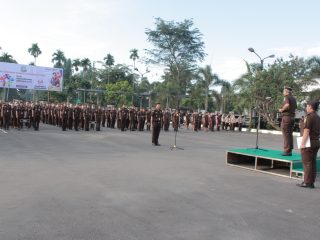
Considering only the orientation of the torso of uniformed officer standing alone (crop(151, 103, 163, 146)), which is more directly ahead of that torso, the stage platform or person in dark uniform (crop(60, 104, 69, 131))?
the stage platform

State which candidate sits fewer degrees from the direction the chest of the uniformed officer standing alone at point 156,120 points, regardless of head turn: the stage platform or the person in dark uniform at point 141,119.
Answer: the stage platform

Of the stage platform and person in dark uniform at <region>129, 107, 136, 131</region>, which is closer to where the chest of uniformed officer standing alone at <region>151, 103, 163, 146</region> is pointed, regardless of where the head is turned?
the stage platform

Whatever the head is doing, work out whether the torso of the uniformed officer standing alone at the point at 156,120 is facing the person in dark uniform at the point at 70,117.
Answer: no

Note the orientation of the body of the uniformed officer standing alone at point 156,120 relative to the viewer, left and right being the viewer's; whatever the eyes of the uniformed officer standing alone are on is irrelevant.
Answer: facing the viewer and to the right of the viewer

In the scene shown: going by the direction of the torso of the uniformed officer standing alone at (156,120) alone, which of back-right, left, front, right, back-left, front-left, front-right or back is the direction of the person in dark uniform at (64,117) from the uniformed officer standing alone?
back

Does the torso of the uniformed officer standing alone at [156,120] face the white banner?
no

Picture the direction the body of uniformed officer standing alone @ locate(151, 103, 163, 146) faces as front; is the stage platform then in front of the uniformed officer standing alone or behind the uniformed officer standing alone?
in front

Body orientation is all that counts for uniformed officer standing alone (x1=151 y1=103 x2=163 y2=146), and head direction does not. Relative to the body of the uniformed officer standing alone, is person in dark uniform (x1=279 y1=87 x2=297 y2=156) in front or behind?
in front

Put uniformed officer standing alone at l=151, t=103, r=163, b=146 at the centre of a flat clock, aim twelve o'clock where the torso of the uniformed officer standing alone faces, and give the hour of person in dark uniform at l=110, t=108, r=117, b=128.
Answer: The person in dark uniform is roughly at 7 o'clock from the uniformed officer standing alone.

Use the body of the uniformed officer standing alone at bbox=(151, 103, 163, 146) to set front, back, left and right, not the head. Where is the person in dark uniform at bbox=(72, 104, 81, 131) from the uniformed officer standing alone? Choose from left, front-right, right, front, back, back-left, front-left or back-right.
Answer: back

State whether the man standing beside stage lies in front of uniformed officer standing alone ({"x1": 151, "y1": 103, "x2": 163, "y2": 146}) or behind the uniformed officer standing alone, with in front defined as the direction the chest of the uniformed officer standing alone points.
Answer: in front

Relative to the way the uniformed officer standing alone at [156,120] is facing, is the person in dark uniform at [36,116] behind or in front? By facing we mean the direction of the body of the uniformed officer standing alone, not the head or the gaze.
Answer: behind

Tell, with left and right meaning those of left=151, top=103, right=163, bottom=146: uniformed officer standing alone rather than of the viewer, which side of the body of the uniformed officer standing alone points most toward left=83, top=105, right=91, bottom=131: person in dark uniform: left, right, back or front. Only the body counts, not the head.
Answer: back

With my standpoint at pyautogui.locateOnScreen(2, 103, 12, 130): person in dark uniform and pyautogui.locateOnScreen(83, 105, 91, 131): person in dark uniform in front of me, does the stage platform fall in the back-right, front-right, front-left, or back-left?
front-right
